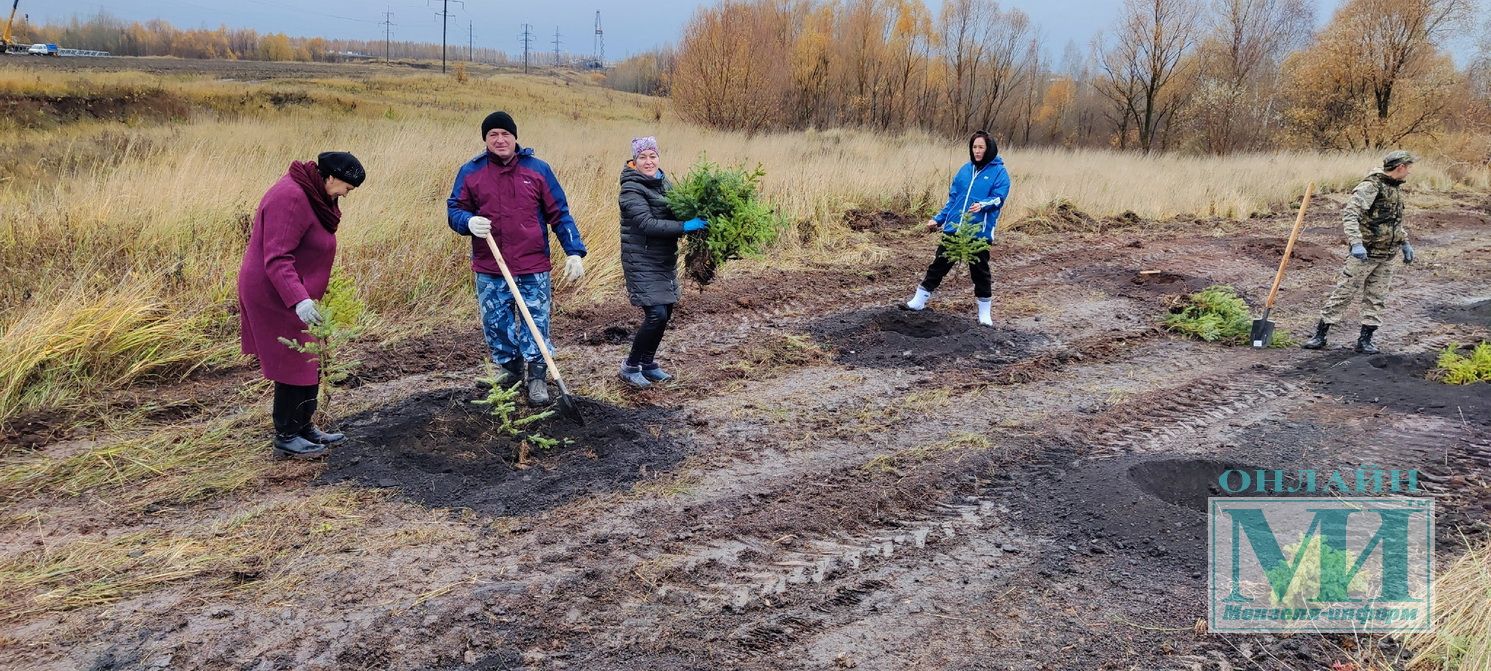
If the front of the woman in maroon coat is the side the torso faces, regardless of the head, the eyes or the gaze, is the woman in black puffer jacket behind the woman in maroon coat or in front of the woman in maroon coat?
in front

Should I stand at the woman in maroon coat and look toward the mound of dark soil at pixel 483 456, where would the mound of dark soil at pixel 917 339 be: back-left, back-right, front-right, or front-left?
front-left

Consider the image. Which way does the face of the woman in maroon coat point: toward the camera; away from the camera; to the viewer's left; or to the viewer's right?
to the viewer's right

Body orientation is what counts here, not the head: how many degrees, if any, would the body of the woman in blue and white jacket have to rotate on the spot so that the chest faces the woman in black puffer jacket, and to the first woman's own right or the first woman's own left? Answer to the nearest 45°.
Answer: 0° — they already face them

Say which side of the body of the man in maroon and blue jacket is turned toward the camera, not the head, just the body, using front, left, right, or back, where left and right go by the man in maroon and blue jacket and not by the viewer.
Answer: front

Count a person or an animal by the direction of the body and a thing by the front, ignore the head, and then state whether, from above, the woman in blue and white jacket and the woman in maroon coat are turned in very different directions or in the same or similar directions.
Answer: very different directions

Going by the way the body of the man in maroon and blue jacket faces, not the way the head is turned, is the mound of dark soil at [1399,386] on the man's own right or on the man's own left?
on the man's own left

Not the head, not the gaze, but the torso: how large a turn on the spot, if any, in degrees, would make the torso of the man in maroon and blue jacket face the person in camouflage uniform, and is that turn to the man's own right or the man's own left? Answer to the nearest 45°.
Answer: approximately 90° to the man's own left

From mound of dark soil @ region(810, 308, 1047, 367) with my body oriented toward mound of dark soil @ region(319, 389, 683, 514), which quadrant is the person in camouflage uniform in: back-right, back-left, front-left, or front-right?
back-left

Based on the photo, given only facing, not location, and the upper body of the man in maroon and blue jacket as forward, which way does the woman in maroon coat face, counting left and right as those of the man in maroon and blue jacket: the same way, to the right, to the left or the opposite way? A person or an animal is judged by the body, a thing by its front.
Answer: to the left

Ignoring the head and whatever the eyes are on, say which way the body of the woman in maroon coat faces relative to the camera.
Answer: to the viewer's right

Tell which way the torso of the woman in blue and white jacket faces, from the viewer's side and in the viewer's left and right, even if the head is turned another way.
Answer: facing the viewer and to the left of the viewer
